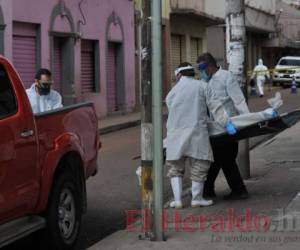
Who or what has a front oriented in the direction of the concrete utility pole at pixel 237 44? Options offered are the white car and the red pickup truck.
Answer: the white car

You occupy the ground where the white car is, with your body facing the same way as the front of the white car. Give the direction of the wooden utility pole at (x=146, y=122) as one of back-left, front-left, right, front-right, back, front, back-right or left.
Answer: front

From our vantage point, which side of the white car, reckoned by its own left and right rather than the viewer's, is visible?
front

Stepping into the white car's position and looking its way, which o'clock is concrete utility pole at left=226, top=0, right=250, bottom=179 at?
The concrete utility pole is roughly at 12 o'clock from the white car.

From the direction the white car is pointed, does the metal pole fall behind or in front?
in front

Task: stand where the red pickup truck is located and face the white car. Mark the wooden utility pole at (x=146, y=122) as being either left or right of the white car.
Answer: right

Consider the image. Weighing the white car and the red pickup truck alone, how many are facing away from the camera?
0

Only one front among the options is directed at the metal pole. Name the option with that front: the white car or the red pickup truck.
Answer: the white car

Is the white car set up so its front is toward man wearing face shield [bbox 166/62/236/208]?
yes

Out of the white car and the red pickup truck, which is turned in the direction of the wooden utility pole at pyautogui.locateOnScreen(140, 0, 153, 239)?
the white car
